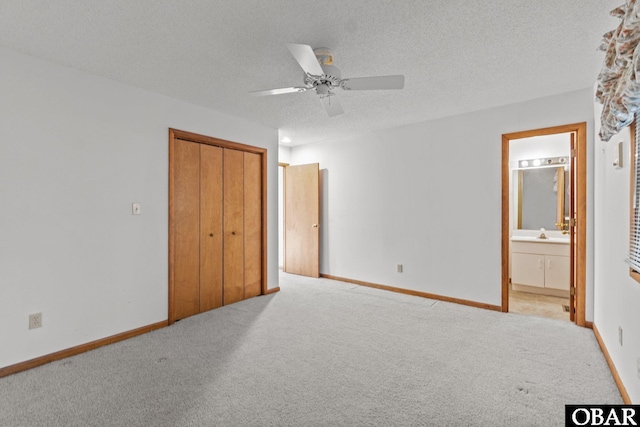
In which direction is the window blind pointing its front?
to the viewer's left

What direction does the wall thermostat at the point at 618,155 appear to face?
to the viewer's left

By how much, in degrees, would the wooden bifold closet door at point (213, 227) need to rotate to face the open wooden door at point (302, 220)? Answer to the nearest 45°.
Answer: approximately 90° to its left

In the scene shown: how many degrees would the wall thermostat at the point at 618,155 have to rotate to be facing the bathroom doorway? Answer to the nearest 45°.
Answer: approximately 90° to its right

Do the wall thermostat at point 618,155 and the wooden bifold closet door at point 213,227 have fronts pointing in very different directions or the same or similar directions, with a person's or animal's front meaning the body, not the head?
very different directions

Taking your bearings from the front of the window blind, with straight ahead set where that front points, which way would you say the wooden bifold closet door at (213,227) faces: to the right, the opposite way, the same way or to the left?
the opposite way

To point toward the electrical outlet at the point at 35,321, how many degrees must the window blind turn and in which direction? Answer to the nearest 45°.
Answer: approximately 45° to its left

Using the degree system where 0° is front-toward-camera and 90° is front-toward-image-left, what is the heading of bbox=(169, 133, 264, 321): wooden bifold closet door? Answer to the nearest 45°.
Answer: approximately 315°
